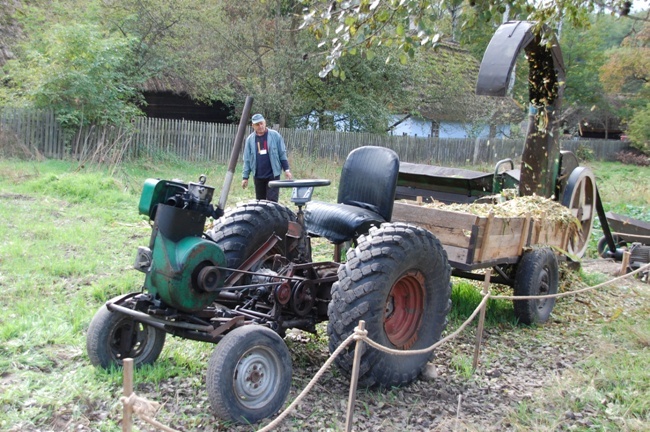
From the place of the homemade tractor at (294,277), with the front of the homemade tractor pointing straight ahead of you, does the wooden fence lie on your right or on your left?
on your right

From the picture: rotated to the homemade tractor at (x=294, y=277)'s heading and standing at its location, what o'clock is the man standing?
The man standing is roughly at 4 o'clock from the homemade tractor.

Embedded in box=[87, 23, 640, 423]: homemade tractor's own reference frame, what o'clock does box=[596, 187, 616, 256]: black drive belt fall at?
The black drive belt is roughly at 6 o'clock from the homemade tractor.

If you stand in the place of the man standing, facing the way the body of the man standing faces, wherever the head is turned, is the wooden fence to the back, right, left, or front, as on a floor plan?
back

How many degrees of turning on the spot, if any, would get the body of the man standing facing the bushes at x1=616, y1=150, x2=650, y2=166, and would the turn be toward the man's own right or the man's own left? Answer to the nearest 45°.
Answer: approximately 135° to the man's own left

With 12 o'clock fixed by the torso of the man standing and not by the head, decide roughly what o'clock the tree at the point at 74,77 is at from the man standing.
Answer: The tree is roughly at 5 o'clock from the man standing.

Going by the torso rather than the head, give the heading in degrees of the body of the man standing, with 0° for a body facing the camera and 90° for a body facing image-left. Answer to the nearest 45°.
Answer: approximately 0°

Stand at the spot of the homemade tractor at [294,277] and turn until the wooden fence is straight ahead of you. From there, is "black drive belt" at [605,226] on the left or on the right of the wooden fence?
right

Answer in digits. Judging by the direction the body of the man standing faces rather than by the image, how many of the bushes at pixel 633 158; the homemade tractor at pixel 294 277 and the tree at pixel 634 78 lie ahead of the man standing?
1

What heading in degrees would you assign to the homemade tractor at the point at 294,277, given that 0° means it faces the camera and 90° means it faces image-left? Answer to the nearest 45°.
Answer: approximately 45°

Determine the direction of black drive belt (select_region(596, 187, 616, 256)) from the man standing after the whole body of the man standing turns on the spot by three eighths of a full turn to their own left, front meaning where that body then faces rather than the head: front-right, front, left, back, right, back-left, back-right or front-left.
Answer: front-right

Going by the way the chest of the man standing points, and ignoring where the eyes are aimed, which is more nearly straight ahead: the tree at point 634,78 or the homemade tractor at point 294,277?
the homemade tractor
